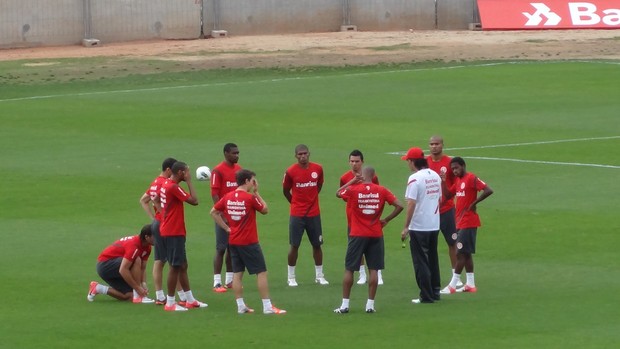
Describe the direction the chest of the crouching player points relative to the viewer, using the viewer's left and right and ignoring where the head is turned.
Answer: facing to the right of the viewer

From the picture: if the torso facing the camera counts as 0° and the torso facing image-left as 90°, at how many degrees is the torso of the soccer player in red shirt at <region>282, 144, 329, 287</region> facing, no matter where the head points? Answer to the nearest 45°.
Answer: approximately 0°

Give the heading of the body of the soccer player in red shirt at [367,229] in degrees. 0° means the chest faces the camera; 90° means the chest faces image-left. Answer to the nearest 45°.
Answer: approximately 180°

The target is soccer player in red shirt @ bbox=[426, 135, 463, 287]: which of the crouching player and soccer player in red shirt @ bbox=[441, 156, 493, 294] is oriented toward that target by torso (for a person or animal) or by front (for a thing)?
the crouching player

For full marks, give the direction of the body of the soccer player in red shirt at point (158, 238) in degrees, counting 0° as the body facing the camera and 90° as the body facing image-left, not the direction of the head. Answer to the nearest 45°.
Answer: approximately 270°

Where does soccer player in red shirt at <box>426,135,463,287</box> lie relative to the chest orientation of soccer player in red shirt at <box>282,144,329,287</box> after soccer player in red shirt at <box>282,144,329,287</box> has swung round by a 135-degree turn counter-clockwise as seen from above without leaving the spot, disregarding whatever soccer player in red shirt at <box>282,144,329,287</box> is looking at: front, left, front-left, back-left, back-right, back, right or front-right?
front-right

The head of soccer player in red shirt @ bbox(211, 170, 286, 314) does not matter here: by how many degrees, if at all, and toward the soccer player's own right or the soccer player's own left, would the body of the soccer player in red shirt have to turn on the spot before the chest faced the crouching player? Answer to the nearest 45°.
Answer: approximately 90° to the soccer player's own left

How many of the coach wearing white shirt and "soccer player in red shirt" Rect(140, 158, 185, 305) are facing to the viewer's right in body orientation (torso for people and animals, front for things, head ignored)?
1

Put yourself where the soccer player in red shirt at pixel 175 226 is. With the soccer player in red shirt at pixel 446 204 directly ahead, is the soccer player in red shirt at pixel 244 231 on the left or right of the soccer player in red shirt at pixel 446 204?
right

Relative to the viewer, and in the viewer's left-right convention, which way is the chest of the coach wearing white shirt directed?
facing away from the viewer and to the left of the viewer

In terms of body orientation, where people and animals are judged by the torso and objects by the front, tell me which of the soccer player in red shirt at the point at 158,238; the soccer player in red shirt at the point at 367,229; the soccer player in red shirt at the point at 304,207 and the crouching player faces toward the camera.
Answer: the soccer player in red shirt at the point at 304,207

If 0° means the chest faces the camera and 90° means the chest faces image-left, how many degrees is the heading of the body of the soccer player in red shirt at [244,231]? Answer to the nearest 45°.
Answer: approximately 225°
